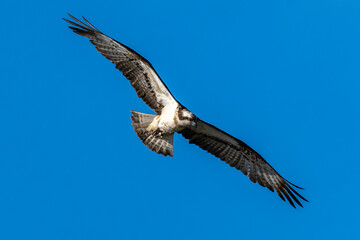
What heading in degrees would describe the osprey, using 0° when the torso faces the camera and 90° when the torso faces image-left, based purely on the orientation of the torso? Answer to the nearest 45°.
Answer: approximately 315°
